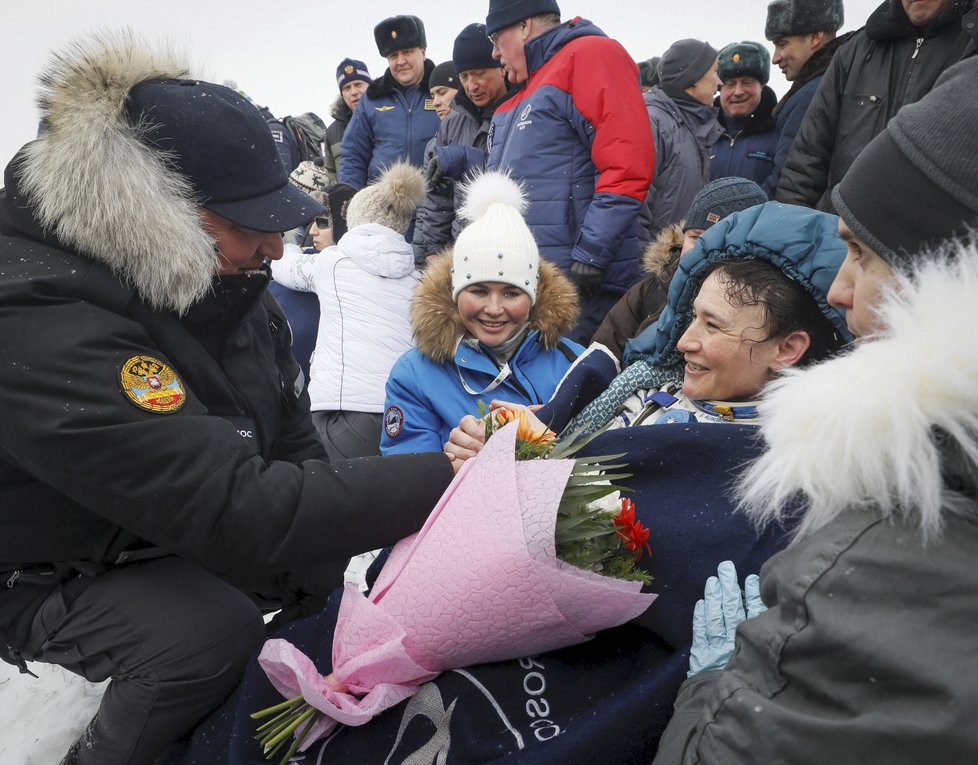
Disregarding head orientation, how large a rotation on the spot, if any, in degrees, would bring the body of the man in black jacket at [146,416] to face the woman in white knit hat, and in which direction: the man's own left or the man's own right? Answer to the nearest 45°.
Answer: approximately 45° to the man's own left

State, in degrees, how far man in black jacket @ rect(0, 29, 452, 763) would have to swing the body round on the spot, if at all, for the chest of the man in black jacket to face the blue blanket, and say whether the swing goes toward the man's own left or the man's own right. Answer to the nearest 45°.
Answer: approximately 45° to the man's own right

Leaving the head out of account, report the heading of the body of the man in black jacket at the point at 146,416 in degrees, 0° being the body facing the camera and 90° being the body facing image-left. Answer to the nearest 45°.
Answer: approximately 270°

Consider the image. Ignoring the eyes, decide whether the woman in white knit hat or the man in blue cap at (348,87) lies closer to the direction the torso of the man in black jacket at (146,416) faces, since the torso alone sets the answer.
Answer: the woman in white knit hat

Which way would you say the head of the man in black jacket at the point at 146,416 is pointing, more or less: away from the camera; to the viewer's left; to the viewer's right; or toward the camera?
to the viewer's right

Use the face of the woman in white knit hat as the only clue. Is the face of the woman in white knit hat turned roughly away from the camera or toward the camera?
toward the camera
